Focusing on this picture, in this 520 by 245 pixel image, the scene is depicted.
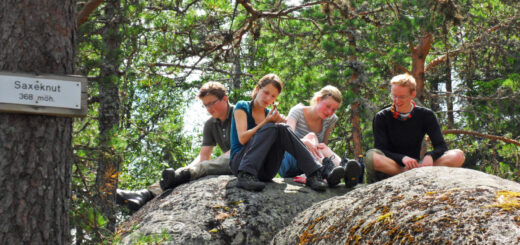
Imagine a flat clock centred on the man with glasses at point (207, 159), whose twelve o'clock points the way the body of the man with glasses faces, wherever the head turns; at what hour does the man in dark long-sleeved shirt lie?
The man in dark long-sleeved shirt is roughly at 8 o'clock from the man with glasses.

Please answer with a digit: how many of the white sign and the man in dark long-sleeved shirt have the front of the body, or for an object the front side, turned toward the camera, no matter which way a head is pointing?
2

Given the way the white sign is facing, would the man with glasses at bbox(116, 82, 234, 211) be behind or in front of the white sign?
behind

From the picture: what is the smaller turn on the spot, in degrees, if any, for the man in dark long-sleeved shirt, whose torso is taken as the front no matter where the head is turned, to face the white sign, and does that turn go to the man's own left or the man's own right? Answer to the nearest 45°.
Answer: approximately 45° to the man's own right

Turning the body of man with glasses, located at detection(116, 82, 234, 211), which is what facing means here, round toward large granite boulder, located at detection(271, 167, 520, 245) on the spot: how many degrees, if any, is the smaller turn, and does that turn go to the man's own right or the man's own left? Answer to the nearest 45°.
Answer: approximately 45° to the man's own left

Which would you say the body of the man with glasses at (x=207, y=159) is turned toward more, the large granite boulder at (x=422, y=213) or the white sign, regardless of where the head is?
the white sign

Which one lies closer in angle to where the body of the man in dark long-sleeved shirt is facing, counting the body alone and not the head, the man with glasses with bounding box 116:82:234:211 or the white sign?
the white sign

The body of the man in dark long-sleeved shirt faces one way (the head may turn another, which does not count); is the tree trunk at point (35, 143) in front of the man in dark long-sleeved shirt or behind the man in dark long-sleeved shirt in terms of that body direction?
in front

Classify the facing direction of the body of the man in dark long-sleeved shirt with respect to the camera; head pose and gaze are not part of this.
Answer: toward the camera

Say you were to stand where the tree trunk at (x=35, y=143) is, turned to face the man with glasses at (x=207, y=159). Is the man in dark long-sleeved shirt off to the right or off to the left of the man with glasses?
right

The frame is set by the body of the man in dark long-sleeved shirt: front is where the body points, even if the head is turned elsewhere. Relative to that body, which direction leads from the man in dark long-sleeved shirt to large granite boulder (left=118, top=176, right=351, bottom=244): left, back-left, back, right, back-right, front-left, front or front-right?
front-right

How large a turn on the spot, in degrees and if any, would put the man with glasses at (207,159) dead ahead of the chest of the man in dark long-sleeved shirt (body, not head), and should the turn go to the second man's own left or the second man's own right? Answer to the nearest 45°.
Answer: approximately 90° to the second man's own right

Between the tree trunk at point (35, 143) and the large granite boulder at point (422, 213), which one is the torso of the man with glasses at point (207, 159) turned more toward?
the tree trunk

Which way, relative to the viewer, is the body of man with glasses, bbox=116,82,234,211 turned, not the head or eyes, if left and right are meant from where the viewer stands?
facing the viewer and to the left of the viewer

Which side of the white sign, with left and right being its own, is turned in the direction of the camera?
front

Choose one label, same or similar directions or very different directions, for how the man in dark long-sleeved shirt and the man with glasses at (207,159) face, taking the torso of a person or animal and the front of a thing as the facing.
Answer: same or similar directions

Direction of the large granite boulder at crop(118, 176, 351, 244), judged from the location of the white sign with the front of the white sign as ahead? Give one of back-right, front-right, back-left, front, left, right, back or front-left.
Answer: back-left
